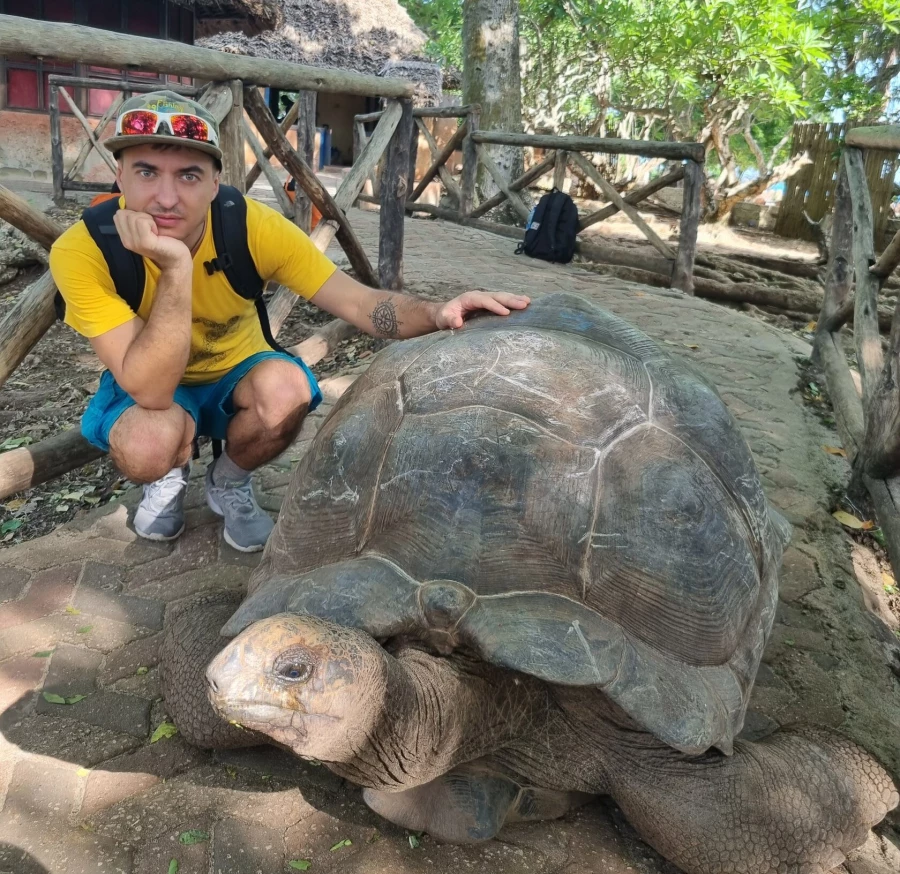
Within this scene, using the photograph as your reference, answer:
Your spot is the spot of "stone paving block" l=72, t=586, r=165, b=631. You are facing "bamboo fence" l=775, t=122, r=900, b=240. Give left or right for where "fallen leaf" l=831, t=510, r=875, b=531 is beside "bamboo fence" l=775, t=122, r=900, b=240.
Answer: right

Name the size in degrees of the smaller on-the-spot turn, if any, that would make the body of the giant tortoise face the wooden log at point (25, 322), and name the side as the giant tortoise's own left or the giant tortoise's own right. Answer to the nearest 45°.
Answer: approximately 90° to the giant tortoise's own right

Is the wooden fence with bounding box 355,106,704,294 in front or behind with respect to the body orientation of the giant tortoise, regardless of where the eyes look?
behind

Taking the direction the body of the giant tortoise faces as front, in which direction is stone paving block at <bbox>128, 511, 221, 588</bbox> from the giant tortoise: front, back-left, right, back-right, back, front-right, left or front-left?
right

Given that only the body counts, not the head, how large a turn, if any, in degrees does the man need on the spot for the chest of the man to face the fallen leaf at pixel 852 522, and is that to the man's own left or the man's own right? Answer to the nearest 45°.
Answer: approximately 90° to the man's own left

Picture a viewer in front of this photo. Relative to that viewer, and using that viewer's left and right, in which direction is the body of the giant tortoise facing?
facing the viewer and to the left of the viewer

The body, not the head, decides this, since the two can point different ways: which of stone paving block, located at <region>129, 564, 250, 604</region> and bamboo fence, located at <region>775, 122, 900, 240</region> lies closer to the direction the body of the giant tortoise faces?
the stone paving block

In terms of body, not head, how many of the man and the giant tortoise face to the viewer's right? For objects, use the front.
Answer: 0

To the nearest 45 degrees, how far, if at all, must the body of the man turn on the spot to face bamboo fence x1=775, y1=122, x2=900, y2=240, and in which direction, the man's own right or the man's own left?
approximately 135° to the man's own left

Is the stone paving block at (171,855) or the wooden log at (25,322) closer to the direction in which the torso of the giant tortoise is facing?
the stone paving block

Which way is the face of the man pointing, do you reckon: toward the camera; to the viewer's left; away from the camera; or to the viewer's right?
toward the camera

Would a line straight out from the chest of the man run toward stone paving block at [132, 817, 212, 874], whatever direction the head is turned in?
yes

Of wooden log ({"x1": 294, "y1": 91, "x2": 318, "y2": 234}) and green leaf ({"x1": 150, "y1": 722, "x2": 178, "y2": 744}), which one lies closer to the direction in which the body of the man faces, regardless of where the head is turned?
the green leaf

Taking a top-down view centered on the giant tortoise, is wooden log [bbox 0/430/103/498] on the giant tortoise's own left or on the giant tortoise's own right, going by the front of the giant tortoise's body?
on the giant tortoise's own right

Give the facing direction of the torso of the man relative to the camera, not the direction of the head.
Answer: toward the camera

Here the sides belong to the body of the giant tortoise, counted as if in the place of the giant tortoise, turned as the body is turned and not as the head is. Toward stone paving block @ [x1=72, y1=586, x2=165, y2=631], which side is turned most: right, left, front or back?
right
